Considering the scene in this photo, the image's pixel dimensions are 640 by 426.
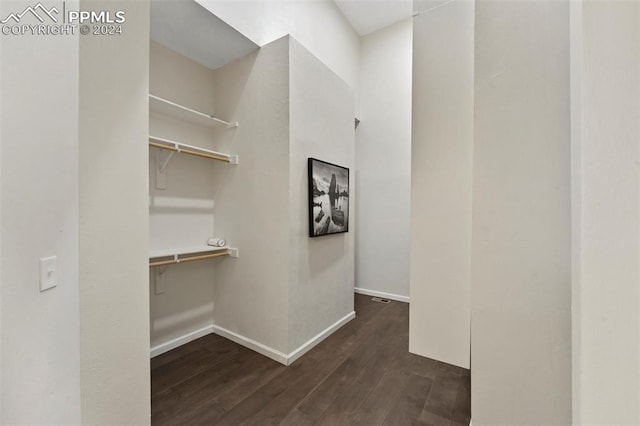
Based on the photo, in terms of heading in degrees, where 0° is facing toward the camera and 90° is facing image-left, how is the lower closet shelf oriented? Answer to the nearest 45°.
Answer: approximately 315°

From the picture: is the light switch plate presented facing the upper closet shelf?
no

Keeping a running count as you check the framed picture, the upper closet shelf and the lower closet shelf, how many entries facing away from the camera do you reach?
0

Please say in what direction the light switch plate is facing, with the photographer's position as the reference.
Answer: facing the viewer and to the right of the viewer

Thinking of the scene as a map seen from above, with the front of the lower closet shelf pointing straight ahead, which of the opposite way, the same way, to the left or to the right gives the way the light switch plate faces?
the same way

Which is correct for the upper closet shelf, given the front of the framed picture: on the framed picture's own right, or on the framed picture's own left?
on the framed picture's own right

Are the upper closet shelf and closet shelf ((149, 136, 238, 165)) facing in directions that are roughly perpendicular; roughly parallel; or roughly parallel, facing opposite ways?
roughly parallel

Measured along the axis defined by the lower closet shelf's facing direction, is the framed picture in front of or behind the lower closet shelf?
in front

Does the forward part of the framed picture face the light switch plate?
no

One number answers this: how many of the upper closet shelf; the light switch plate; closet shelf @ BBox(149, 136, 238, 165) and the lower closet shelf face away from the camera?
0

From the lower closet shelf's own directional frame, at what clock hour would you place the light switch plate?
The light switch plate is roughly at 2 o'clock from the lower closet shelf.

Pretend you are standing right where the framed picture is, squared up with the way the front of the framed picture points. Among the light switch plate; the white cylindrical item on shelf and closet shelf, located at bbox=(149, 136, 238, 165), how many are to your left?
0
